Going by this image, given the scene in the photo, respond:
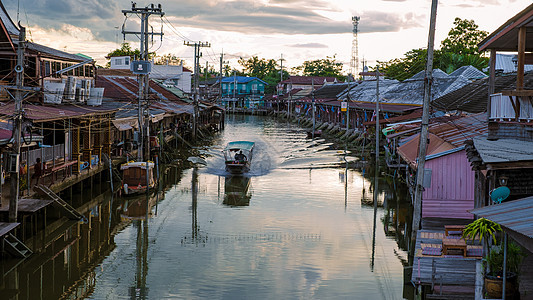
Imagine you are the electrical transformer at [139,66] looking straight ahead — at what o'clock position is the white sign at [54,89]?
The white sign is roughly at 3 o'clock from the electrical transformer.

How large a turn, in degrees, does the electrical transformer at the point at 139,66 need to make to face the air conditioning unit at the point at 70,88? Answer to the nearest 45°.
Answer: approximately 90° to its right

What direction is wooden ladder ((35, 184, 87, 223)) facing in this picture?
to the viewer's right

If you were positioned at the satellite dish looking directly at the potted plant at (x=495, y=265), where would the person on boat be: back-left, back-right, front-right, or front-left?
back-right

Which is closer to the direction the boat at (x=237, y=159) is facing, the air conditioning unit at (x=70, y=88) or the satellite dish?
the satellite dish
